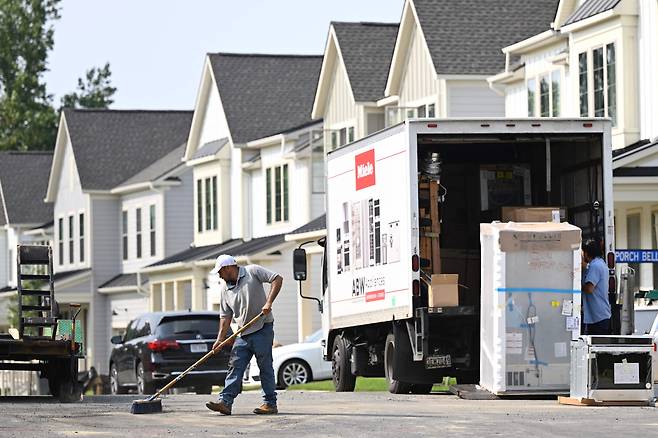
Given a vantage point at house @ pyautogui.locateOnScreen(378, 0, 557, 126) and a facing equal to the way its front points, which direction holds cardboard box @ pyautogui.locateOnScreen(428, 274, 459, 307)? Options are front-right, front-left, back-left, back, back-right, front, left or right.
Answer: front-left

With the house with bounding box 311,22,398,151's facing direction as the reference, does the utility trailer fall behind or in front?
in front

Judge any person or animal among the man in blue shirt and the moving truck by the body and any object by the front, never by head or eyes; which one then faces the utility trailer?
the man in blue shirt

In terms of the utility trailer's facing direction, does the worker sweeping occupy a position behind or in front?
behind

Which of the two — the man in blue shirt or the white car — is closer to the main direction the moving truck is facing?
the white car

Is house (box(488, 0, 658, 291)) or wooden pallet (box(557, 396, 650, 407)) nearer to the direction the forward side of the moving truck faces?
the house

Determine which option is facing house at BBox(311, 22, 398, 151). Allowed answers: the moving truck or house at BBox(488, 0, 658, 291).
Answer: the moving truck

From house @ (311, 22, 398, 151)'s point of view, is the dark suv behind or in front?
in front

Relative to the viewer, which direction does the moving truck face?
away from the camera

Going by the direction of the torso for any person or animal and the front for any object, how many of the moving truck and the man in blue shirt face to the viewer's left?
1

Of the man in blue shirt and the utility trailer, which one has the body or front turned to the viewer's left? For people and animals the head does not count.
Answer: the man in blue shirt

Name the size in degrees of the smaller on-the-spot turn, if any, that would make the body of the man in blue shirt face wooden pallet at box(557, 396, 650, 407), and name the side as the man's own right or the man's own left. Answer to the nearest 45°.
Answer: approximately 90° to the man's own left

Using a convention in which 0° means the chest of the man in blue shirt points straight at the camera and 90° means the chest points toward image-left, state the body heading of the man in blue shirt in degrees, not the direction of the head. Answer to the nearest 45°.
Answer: approximately 90°

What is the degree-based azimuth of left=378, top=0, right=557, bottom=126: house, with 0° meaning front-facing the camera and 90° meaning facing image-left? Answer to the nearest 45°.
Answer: approximately 45°

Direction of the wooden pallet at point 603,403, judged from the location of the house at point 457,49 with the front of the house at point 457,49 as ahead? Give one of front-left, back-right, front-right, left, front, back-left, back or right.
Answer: front-left
